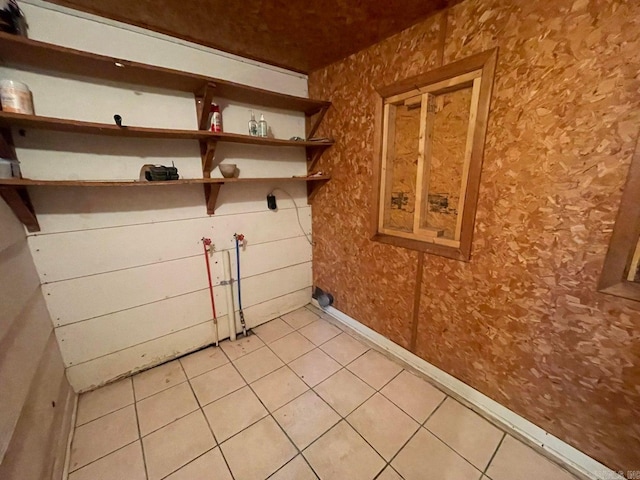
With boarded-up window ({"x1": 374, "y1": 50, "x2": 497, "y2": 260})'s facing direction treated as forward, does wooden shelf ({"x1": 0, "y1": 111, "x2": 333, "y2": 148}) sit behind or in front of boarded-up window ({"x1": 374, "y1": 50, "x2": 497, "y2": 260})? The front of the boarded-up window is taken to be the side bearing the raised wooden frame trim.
in front

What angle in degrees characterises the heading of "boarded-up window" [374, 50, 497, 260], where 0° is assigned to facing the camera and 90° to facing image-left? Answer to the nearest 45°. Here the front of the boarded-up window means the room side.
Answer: approximately 45°

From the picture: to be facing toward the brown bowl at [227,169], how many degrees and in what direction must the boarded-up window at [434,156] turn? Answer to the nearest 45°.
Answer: approximately 45° to its right

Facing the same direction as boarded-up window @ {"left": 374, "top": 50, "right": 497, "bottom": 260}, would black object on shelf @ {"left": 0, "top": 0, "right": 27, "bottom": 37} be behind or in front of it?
in front

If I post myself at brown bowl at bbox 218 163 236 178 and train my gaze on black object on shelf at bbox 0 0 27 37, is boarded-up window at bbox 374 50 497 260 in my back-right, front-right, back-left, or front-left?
back-left

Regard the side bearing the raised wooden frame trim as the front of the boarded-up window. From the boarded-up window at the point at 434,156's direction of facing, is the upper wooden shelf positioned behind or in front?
in front
